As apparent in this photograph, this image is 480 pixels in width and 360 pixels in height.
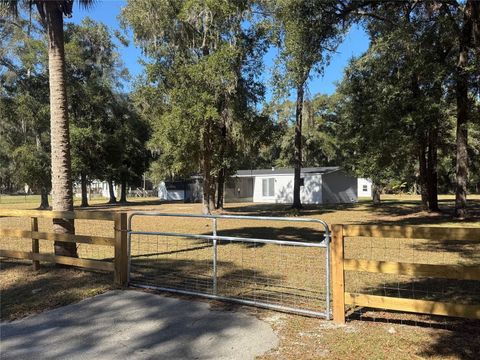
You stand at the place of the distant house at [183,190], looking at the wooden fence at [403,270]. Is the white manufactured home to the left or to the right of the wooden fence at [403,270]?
left

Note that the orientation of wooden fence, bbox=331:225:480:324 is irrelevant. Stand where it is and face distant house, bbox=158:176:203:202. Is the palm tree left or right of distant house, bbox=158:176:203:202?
left

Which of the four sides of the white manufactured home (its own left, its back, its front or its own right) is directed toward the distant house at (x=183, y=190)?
right

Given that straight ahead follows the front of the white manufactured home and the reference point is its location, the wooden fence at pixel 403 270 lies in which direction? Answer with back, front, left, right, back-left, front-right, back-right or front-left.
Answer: front-left

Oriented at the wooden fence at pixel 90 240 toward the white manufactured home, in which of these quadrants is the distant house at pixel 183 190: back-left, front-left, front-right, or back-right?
front-left

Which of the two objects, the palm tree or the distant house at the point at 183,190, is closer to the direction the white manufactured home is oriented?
the palm tree

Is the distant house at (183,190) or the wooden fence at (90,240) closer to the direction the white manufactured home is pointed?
the wooden fence

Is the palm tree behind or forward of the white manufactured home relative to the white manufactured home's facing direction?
forward

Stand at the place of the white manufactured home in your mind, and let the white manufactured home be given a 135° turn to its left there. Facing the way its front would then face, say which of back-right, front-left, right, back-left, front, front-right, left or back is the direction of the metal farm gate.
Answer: right

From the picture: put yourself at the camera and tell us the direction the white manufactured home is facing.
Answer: facing the viewer and to the left of the viewer
